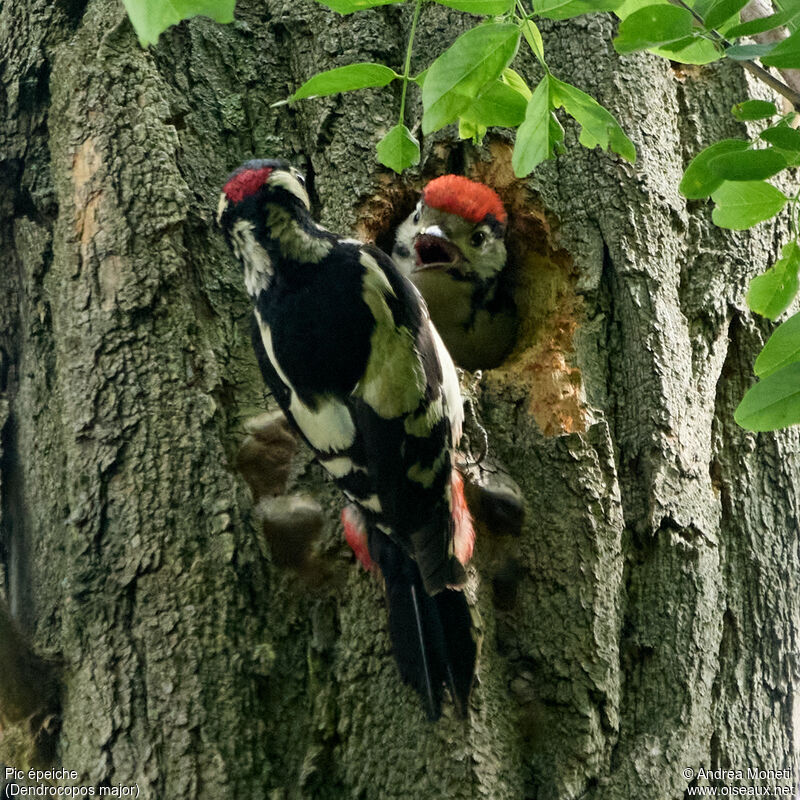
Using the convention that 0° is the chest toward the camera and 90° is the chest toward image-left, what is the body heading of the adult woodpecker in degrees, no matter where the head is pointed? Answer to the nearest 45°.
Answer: approximately 180°

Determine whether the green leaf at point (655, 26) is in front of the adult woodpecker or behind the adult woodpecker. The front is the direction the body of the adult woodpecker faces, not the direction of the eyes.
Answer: behind

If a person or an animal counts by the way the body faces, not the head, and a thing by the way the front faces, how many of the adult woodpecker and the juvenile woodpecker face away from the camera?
1

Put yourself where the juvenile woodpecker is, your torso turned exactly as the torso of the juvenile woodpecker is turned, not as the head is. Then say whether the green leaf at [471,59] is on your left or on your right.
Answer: on your left

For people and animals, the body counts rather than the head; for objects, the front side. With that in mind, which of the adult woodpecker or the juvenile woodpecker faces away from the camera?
the adult woodpecker

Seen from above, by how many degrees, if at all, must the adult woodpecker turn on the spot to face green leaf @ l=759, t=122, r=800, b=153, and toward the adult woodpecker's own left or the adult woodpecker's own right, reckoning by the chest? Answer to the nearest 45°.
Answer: approximately 135° to the adult woodpecker's own right

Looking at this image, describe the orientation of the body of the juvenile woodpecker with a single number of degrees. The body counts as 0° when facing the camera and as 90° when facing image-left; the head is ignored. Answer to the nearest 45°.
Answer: approximately 45°

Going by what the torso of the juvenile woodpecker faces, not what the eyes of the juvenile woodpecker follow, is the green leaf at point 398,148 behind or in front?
in front
